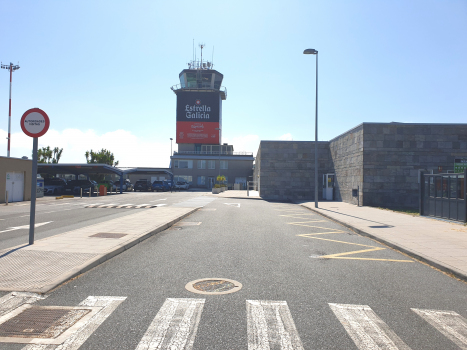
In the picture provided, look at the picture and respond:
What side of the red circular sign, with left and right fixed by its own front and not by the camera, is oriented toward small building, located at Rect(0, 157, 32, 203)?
back

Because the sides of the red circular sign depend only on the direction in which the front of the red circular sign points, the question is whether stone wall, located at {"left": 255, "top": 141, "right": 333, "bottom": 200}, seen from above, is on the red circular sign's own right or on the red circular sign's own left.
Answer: on the red circular sign's own left

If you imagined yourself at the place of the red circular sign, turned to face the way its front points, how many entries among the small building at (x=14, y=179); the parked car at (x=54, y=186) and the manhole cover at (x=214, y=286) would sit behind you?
2

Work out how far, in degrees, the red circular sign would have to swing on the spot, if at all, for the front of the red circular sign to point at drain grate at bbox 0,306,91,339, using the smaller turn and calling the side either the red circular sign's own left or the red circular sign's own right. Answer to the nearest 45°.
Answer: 0° — it already faces it

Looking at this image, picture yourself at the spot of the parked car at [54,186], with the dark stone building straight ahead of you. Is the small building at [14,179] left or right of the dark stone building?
right

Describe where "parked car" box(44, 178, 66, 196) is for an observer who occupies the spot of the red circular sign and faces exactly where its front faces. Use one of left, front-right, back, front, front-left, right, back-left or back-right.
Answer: back

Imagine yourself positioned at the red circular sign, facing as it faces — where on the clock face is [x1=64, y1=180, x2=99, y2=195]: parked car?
The parked car is roughly at 6 o'clock from the red circular sign.

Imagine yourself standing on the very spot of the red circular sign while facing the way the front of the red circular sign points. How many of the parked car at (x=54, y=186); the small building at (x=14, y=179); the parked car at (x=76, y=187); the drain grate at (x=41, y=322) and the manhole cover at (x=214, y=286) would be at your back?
3
